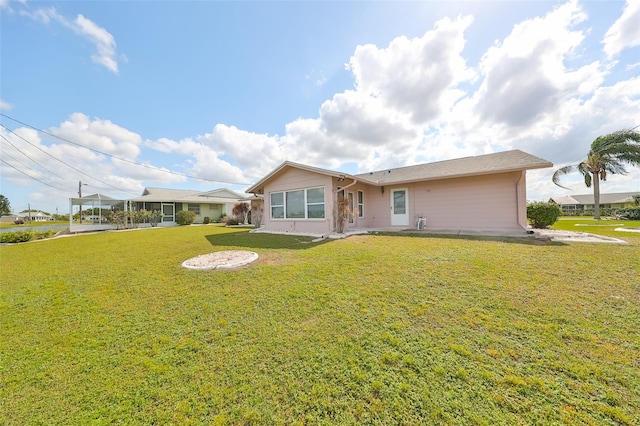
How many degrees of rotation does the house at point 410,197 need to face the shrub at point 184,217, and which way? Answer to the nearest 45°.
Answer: approximately 90° to its right

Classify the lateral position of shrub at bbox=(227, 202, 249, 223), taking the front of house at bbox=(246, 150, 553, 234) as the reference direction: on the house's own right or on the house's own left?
on the house's own right

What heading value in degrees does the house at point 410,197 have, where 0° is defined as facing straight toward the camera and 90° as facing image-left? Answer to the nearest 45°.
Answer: approximately 0°

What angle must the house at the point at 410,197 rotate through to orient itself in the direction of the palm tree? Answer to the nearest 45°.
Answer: approximately 135° to its left

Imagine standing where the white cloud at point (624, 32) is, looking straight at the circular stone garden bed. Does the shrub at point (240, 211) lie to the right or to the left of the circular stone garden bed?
right

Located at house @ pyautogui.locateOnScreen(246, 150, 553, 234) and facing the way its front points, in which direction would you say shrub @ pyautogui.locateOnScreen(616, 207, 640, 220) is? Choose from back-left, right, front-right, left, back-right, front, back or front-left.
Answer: back-left

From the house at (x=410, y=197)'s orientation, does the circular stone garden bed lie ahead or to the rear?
ahead

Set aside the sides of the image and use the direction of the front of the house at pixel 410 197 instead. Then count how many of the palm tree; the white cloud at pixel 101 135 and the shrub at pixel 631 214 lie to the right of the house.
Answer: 1

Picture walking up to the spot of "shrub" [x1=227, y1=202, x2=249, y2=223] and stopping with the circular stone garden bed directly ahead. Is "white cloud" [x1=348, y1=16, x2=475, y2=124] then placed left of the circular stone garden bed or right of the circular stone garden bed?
left
